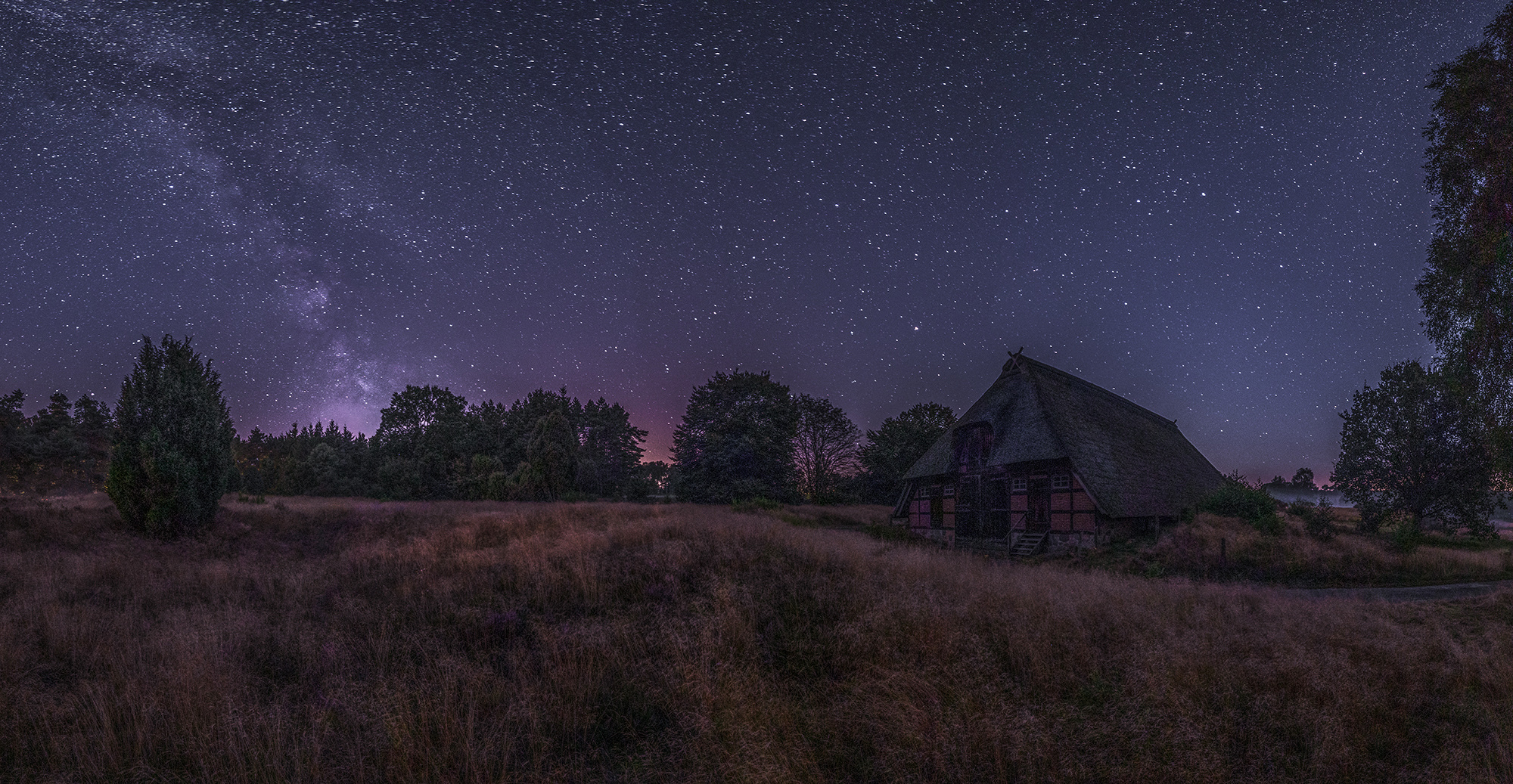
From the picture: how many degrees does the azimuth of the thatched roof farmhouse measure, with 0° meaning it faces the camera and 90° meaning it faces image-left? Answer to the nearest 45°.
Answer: approximately 45°

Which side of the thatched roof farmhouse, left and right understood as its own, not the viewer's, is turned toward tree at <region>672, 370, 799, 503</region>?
right
